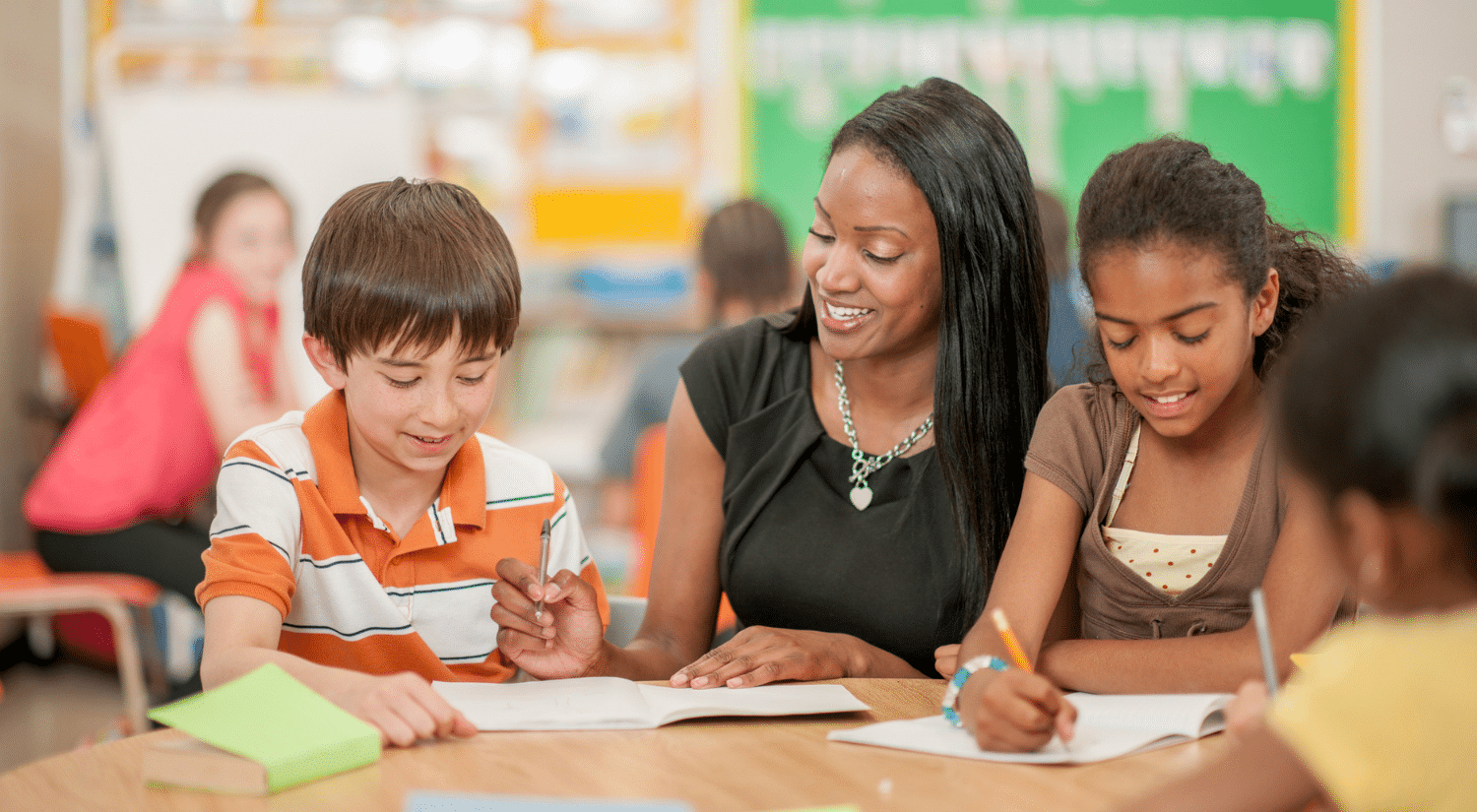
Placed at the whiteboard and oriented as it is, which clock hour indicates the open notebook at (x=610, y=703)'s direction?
The open notebook is roughly at 12 o'clock from the whiteboard.

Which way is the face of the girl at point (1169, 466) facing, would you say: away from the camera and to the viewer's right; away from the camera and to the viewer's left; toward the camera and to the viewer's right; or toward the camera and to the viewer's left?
toward the camera and to the viewer's left

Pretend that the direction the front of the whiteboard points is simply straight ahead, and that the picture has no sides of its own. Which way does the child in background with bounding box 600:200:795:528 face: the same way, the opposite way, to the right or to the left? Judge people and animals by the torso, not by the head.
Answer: the opposite way

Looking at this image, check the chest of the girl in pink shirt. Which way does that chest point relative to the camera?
to the viewer's right

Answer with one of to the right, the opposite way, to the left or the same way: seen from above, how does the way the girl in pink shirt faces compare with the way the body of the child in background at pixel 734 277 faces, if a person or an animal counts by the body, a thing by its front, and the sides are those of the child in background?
to the right

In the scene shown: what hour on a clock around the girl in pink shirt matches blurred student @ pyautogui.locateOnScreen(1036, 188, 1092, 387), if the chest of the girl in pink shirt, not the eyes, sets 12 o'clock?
The blurred student is roughly at 1 o'clock from the girl in pink shirt.

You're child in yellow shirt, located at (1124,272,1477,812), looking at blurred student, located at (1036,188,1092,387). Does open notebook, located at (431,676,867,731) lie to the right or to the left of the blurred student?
left

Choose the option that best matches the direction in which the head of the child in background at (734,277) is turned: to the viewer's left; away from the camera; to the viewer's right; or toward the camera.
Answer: away from the camera

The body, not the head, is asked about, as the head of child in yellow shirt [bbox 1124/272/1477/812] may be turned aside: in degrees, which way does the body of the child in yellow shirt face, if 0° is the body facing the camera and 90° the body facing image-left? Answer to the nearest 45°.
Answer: approximately 135°

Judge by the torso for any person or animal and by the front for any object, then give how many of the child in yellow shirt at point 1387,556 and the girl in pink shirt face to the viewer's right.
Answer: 1

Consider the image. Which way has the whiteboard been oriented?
toward the camera

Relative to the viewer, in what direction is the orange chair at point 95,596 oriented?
to the viewer's right

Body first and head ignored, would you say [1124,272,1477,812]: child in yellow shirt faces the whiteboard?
yes

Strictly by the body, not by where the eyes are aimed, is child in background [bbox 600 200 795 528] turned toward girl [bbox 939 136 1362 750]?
no
